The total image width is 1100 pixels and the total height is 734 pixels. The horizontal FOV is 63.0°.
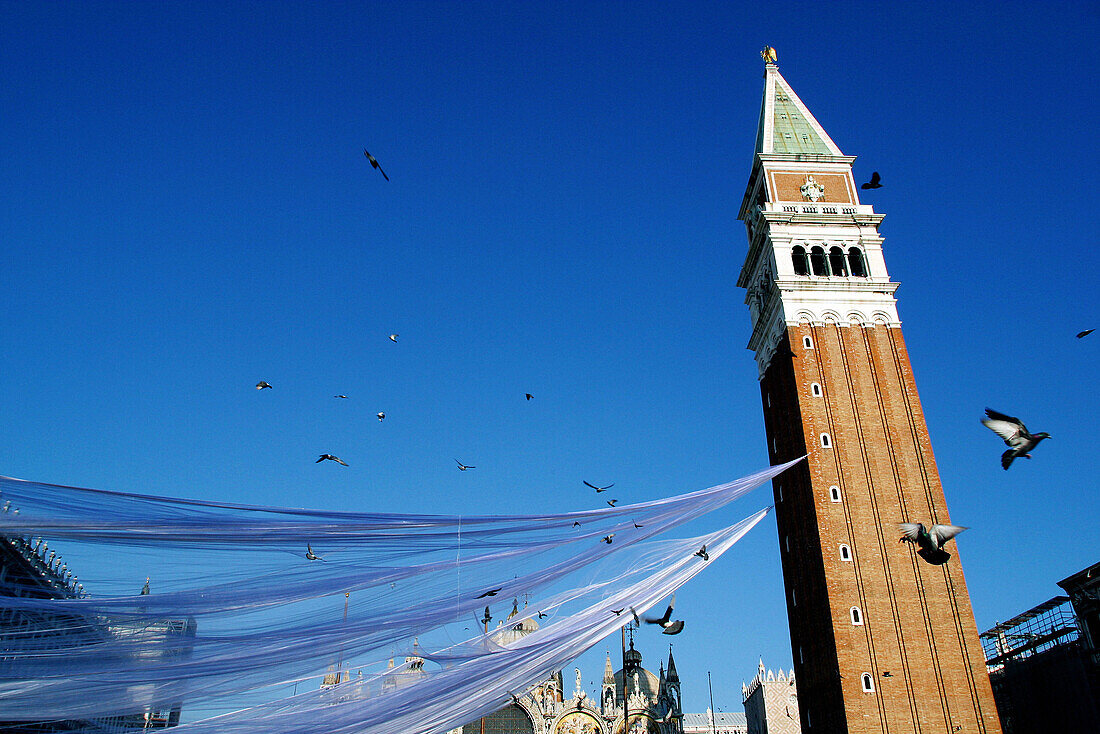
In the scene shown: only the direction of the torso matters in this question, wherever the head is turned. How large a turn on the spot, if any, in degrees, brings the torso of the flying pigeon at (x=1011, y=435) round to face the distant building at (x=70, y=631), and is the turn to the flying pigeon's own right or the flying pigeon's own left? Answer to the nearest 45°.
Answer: approximately 135° to the flying pigeon's own left

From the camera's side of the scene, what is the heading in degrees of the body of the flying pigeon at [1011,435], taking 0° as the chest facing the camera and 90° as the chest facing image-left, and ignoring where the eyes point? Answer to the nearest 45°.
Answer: approximately 270°
